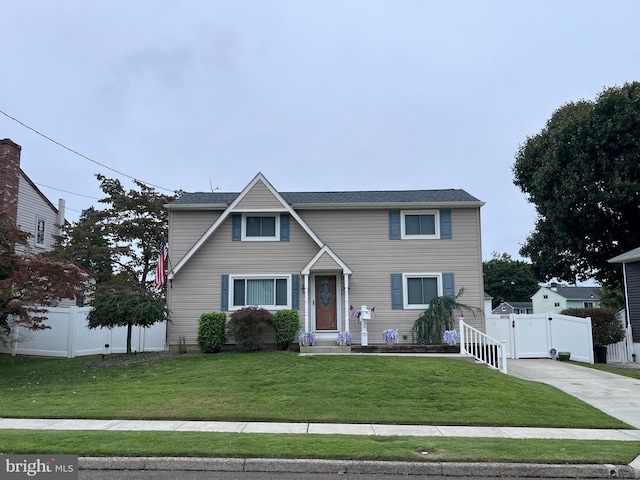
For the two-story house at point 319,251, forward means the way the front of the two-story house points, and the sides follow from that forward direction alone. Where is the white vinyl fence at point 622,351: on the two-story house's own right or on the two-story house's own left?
on the two-story house's own left

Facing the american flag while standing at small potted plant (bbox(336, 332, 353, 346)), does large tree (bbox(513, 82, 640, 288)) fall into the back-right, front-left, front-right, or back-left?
back-right

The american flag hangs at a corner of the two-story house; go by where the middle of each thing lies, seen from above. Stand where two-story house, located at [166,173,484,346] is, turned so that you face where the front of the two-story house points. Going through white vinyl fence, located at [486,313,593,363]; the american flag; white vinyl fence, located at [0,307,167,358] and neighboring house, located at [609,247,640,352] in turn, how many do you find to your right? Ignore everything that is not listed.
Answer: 2

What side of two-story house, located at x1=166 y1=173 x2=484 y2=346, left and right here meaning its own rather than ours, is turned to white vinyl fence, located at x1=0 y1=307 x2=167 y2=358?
right

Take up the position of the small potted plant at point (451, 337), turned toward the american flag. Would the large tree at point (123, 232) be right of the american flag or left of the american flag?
right

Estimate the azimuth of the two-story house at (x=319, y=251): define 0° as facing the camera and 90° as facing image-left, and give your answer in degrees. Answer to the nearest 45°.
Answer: approximately 0°

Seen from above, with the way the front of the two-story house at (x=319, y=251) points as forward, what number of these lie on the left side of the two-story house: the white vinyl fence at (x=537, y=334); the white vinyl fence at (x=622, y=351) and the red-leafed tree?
2

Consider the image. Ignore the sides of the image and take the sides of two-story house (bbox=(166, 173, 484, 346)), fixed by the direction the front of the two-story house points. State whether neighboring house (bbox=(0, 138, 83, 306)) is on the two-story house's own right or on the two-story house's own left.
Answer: on the two-story house's own right

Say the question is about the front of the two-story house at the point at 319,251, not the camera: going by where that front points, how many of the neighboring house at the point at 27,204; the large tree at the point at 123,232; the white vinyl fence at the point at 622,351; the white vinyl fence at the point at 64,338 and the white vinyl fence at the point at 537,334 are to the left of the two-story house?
2

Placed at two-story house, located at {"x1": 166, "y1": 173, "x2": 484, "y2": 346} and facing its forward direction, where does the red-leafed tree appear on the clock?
The red-leafed tree is roughly at 2 o'clock from the two-story house.
